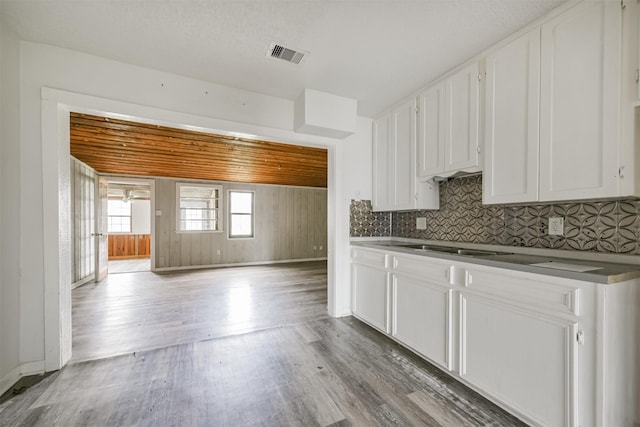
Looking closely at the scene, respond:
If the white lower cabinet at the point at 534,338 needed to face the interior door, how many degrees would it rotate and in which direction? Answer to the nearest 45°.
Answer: approximately 45° to its right

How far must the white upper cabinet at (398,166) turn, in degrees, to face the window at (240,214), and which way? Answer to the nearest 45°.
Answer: approximately 90° to its right

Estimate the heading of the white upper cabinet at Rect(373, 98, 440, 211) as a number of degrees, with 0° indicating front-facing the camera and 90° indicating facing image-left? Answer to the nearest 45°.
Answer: approximately 45°

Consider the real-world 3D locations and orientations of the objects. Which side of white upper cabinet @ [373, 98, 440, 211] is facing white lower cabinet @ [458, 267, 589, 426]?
left

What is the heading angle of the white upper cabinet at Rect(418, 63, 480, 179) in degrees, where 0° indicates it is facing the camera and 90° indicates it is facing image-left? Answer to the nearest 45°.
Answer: approximately 45°

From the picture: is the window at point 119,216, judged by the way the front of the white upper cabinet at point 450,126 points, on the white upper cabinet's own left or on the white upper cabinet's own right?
on the white upper cabinet's own right
